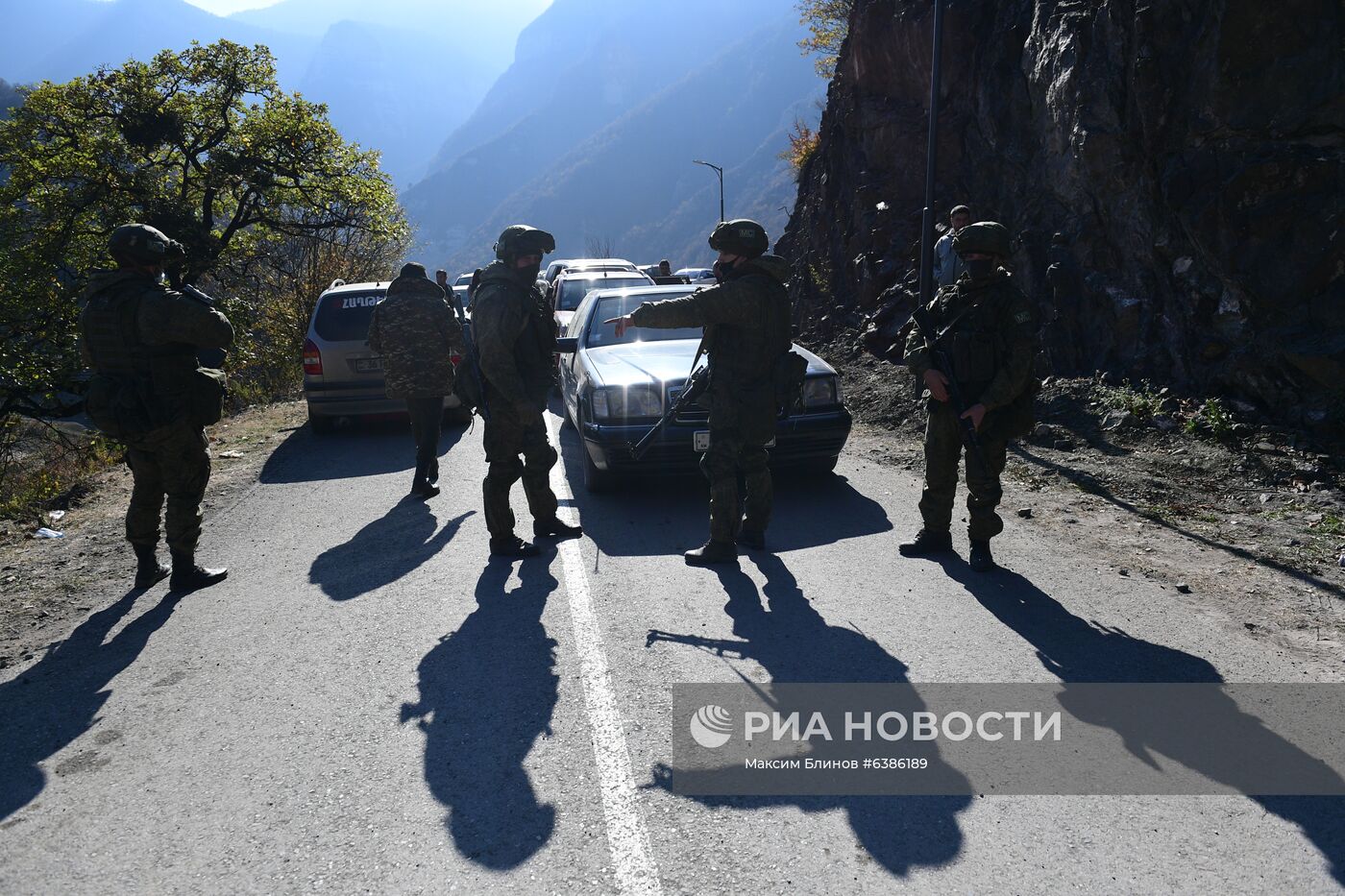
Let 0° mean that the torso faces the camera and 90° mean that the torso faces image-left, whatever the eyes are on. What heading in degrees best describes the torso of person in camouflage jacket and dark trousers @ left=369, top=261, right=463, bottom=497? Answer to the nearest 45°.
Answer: approximately 180°

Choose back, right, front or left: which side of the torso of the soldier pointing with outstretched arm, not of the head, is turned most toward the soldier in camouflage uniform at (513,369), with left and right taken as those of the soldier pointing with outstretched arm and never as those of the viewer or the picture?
front

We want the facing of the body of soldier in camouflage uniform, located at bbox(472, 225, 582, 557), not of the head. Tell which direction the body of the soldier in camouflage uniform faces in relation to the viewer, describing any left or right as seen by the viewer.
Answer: facing to the right of the viewer

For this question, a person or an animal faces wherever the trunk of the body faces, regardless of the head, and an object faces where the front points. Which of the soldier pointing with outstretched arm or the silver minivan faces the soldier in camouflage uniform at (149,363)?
the soldier pointing with outstretched arm

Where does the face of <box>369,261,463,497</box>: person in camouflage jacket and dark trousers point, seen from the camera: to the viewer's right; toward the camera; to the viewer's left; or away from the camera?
away from the camera

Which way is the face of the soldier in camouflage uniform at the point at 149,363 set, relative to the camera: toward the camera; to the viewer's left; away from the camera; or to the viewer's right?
to the viewer's right

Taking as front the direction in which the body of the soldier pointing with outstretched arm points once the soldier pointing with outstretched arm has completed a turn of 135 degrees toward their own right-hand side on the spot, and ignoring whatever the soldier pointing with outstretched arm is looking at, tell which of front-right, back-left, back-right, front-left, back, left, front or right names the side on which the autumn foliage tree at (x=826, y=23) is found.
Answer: front-left

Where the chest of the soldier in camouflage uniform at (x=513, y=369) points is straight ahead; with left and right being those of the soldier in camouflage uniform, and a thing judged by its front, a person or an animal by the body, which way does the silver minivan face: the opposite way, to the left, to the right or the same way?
to the left

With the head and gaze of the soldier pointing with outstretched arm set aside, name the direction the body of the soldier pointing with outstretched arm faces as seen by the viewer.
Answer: to the viewer's left

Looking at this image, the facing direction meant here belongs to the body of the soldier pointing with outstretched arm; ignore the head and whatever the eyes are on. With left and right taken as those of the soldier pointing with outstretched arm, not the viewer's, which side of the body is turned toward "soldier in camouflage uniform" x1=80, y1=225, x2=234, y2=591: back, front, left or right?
front

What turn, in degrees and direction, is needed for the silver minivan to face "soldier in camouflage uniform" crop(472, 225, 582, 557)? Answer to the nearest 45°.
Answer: approximately 180°

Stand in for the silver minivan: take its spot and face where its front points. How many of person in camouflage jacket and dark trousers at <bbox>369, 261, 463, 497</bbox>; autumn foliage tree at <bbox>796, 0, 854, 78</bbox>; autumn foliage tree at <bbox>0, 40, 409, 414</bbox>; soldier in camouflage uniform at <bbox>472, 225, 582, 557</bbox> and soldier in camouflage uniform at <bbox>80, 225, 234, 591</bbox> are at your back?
3

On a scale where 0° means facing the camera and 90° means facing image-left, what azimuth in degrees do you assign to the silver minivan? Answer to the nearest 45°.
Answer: approximately 180°

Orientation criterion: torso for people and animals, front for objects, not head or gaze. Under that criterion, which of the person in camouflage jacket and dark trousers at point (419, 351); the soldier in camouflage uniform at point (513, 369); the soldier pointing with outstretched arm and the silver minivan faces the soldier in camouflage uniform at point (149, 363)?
the soldier pointing with outstretched arm

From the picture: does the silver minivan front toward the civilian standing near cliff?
no
